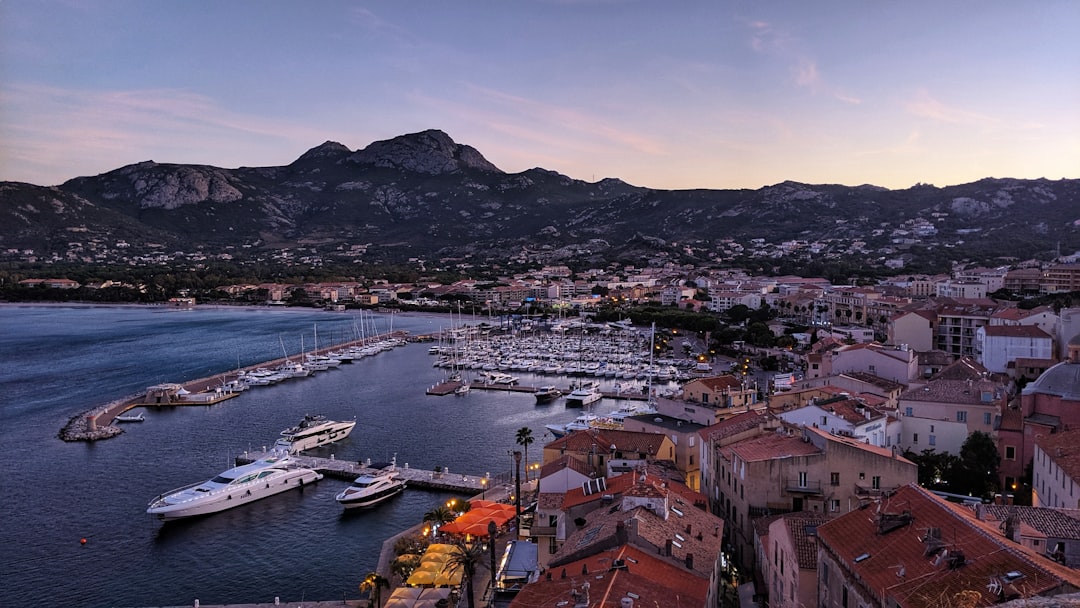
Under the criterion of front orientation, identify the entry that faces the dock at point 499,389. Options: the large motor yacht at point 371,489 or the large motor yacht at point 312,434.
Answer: the large motor yacht at point 312,434

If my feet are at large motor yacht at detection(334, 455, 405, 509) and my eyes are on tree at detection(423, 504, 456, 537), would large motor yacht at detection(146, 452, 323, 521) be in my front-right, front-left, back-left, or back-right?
back-right

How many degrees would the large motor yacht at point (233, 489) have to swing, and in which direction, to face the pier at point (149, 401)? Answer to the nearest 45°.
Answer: approximately 135° to its right

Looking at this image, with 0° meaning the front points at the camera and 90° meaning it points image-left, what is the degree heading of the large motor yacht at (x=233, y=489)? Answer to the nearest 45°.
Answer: approximately 45°

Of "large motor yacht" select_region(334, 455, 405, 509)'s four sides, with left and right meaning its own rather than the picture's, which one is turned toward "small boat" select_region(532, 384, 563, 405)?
back

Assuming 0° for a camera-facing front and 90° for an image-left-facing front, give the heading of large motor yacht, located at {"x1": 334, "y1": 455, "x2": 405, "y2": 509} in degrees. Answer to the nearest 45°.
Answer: approximately 45°

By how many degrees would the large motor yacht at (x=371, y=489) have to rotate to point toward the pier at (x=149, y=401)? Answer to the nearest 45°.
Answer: approximately 90° to its right

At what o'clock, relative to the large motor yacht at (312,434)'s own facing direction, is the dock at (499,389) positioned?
The dock is roughly at 12 o'clock from the large motor yacht.

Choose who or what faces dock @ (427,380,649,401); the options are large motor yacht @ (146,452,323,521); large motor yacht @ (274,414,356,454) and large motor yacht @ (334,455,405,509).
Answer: large motor yacht @ (274,414,356,454)

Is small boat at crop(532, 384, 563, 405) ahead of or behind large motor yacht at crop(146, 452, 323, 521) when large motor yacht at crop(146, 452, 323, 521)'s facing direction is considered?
behind

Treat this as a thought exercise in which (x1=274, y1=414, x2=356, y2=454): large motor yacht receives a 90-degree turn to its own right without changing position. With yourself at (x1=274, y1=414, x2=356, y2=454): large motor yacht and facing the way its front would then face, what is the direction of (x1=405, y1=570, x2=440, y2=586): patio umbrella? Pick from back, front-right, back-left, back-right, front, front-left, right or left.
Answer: front-right

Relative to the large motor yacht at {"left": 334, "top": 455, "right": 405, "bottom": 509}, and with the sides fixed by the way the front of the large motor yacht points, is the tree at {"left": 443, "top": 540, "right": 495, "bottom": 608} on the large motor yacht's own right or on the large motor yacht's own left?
on the large motor yacht's own left

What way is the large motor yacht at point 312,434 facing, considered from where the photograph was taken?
facing away from the viewer and to the right of the viewer

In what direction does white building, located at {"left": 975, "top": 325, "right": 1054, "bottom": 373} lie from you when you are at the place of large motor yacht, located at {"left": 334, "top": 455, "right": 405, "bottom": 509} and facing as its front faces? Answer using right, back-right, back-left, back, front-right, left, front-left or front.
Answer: back-left

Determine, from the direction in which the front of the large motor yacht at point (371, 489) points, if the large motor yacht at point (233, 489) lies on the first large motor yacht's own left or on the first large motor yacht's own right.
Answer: on the first large motor yacht's own right

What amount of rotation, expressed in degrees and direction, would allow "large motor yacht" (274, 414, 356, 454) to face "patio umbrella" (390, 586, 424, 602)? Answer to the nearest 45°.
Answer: approximately 135° to its right
